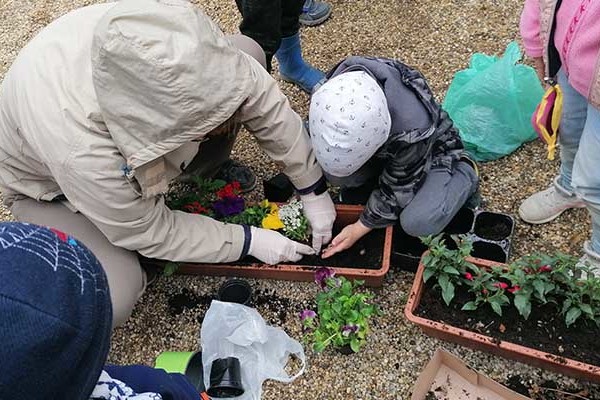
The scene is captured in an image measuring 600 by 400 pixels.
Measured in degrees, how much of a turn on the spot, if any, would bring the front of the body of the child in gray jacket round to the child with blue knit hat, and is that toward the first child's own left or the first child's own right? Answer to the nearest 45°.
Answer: approximately 45° to the first child's own left

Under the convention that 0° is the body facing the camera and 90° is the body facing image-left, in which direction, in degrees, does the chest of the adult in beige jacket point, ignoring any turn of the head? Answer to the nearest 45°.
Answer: approximately 315°

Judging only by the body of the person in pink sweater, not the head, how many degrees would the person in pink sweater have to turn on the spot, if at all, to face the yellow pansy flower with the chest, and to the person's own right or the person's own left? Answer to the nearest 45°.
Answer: approximately 45° to the person's own right

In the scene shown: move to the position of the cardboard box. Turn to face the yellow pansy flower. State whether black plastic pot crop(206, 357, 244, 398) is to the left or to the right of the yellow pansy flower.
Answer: left

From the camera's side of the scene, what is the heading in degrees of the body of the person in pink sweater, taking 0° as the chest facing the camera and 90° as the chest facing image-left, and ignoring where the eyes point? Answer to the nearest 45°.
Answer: approximately 45°

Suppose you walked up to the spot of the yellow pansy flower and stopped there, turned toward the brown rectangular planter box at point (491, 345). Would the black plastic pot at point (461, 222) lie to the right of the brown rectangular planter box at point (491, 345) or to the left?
left

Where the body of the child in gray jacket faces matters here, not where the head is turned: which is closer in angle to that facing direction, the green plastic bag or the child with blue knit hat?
the child with blue knit hat
